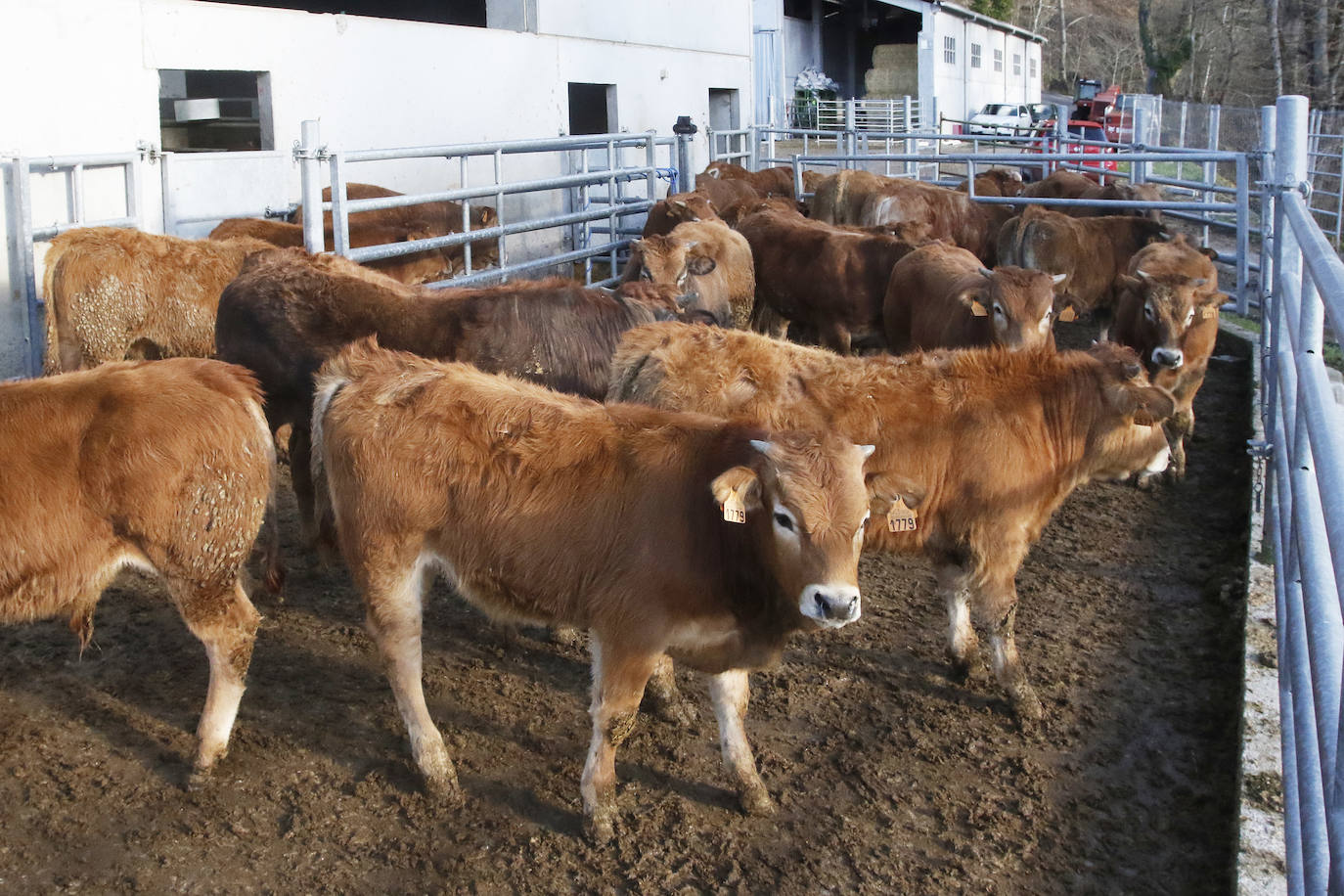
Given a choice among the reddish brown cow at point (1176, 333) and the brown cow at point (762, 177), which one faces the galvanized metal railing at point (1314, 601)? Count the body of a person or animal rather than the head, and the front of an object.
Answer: the reddish brown cow

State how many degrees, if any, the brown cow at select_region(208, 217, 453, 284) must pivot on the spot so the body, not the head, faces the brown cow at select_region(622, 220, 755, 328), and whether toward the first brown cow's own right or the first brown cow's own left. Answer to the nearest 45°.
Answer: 0° — it already faces it

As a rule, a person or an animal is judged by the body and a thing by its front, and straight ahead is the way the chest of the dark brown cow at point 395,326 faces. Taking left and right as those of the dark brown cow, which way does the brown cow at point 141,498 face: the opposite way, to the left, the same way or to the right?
the opposite way

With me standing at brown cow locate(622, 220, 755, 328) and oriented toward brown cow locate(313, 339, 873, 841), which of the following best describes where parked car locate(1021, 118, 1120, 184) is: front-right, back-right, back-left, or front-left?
back-left

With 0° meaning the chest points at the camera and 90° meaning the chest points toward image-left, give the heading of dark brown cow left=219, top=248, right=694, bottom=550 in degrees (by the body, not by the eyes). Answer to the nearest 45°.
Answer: approximately 270°

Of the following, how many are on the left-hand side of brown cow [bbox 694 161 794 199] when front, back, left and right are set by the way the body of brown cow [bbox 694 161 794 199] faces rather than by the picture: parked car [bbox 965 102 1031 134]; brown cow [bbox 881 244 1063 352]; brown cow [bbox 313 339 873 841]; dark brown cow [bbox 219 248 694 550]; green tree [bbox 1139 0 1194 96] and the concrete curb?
4

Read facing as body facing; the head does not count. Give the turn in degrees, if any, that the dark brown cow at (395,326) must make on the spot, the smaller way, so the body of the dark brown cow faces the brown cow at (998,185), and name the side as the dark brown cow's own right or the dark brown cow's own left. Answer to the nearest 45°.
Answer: approximately 45° to the dark brown cow's own left

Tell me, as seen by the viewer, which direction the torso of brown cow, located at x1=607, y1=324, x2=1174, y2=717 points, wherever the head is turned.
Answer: to the viewer's right

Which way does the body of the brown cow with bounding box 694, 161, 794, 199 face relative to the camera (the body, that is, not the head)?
to the viewer's left

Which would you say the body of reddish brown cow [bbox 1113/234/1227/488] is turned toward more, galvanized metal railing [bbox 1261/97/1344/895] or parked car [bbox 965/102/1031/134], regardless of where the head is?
the galvanized metal railing

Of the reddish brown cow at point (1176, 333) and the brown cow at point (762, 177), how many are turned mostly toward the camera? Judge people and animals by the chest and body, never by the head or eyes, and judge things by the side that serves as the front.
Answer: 1

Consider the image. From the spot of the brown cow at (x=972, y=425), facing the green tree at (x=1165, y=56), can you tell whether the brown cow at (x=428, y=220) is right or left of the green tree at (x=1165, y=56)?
left

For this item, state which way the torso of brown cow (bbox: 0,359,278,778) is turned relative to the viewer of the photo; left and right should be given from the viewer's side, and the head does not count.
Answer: facing to the left of the viewer
